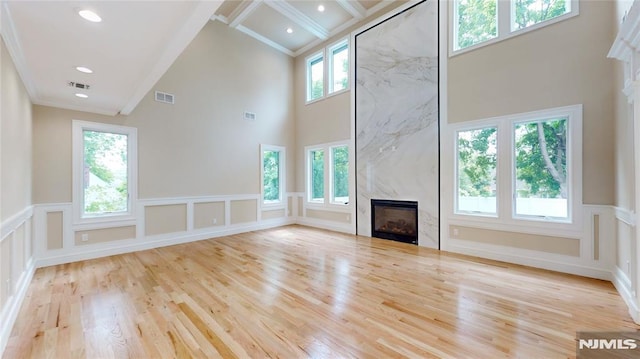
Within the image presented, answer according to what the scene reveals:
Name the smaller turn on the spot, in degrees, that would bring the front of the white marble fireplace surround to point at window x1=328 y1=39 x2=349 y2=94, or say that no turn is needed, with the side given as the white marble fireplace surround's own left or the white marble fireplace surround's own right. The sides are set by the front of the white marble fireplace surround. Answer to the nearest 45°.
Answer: approximately 90° to the white marble fireplace surround's own right

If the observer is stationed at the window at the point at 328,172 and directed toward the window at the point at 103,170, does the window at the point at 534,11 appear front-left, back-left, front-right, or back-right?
back-left

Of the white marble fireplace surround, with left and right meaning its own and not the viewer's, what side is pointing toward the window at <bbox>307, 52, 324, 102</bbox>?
right

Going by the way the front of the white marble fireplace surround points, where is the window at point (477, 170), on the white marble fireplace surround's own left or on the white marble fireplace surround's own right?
on the white marble fireplace surround's own left

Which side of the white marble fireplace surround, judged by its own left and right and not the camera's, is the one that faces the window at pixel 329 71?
right

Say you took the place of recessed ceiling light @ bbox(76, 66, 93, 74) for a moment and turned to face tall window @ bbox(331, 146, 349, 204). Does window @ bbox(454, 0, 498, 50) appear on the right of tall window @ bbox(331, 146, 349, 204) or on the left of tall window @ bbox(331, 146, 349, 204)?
right

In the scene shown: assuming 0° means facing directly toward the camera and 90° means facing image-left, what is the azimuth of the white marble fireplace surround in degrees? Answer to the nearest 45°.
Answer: approximately 45°

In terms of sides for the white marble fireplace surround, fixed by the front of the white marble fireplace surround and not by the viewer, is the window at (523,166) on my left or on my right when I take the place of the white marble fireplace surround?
on my left

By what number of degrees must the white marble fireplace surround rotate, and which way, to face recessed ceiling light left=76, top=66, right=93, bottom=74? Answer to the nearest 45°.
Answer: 0° — it already faces it

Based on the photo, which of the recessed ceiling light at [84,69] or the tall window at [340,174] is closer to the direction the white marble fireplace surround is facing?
the recessed ceiling light
